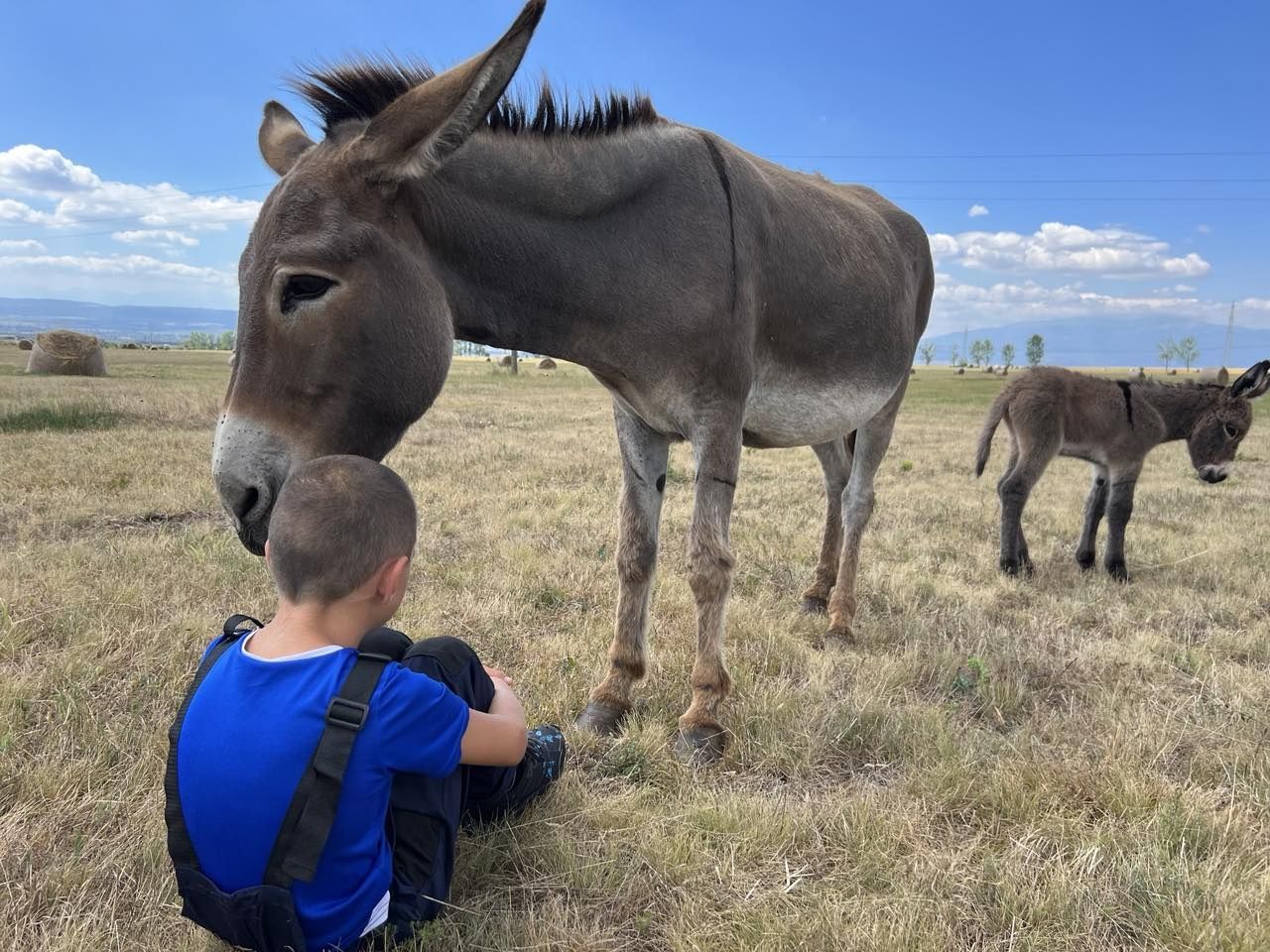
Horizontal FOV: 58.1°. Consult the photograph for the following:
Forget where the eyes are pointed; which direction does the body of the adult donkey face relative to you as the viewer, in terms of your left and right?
facing the viewer and to the left of the viewer

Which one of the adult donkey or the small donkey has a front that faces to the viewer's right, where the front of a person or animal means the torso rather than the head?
the small donkey

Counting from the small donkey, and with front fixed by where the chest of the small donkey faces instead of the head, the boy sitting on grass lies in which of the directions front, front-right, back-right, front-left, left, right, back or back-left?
right

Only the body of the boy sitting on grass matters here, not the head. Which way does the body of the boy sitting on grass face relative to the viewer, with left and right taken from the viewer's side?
facing away from the viewer and to the right of the viewer

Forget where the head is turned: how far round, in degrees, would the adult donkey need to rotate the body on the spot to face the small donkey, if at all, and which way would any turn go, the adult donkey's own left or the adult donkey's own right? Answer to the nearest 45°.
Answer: approximately 180°

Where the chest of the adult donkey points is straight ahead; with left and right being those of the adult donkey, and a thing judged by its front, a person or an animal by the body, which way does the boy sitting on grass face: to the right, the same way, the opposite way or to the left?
the opposite way

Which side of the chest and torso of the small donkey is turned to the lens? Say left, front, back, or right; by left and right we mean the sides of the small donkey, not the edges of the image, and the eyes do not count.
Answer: right

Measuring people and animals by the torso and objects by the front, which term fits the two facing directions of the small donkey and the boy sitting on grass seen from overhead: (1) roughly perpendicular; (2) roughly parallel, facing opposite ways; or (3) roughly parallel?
roughly perpendicular

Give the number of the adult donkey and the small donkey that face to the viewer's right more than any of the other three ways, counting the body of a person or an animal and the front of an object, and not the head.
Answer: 1
